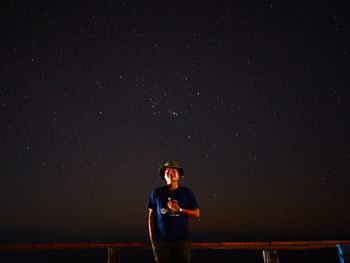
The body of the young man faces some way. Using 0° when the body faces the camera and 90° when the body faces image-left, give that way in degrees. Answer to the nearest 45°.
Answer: approximately 0°

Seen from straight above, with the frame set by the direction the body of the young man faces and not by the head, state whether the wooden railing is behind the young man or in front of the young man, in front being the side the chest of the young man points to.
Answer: behind
